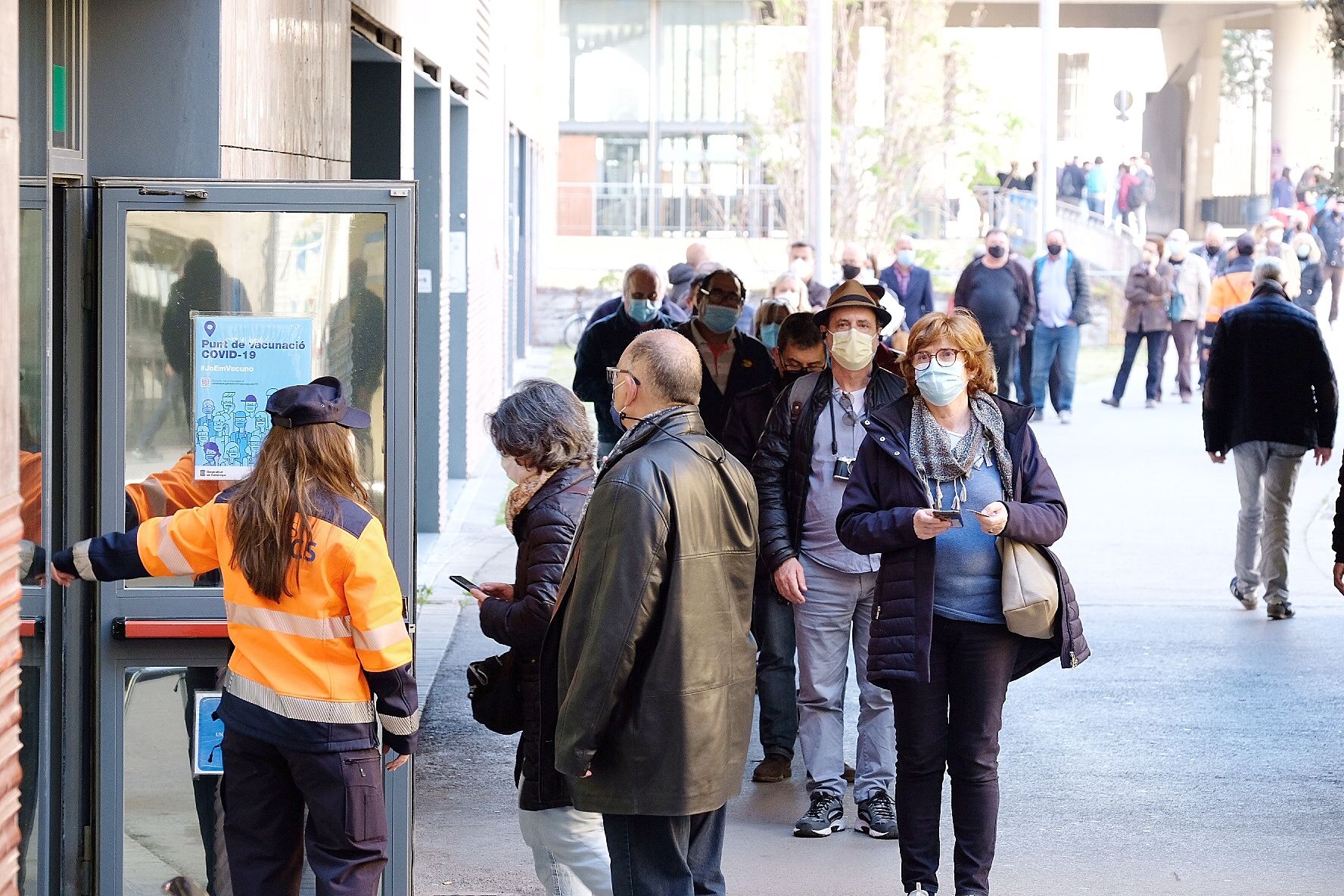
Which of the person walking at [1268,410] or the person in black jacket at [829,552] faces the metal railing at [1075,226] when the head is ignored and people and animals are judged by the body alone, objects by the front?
the person walking

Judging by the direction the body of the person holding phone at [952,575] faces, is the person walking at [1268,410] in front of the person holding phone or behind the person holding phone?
behind

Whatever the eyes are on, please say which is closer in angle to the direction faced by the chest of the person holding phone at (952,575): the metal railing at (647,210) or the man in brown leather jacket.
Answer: the man in brown leather jacket

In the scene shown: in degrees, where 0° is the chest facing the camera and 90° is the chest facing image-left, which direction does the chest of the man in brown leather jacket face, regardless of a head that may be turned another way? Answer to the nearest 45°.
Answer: approximately 135°

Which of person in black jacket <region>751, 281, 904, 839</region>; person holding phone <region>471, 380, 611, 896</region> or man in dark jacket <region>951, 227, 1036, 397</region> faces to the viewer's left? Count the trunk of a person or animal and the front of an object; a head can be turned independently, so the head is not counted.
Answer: the person holding phone

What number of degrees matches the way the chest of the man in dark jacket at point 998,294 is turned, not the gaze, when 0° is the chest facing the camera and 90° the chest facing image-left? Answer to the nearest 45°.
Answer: approximately 0°

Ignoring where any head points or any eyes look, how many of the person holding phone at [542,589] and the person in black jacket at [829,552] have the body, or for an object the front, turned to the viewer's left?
1

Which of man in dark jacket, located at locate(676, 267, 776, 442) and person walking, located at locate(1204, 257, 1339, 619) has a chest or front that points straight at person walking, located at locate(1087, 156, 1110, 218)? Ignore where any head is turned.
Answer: person walking, located at locate(1204, 257, 1339, 619)
